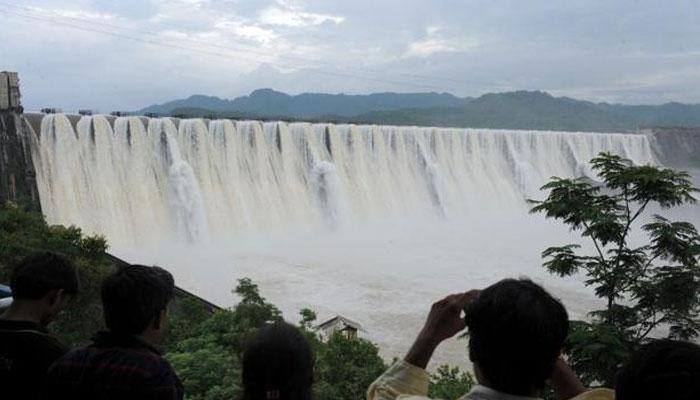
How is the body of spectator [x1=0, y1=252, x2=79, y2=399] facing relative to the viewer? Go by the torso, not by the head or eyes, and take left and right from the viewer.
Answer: facing away from the viewer and to the right of the viewer

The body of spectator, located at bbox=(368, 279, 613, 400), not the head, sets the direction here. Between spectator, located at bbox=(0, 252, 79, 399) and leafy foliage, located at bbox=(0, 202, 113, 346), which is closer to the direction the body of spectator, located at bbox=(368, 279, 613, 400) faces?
the leafy foliage

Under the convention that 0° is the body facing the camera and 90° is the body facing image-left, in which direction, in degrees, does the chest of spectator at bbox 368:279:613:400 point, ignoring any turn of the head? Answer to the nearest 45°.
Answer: approximately 180°

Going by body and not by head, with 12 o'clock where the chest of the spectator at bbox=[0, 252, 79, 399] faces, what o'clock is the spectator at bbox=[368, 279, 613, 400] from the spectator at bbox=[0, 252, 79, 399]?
the spectator at bbox=[368, 279, 613, 400] is roughly at 3 o'clock from the spectator at bbox=[0, 252, 79, 399].

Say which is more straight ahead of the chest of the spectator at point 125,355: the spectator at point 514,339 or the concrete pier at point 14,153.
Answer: the concrete pier

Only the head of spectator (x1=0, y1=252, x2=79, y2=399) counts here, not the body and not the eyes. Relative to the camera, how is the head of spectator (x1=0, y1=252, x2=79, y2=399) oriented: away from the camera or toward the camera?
away from the camera

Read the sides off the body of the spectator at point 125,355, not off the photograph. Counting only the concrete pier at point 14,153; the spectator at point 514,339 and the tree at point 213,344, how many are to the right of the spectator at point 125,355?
1

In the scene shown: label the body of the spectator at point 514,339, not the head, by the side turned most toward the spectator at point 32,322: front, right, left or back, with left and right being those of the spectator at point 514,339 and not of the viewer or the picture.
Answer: left

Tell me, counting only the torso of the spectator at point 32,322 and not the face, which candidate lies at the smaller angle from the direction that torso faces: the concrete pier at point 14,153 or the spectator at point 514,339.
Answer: the concrete pier
